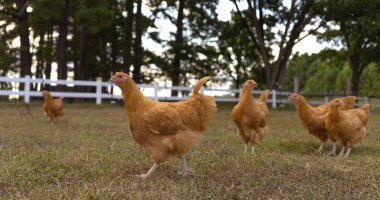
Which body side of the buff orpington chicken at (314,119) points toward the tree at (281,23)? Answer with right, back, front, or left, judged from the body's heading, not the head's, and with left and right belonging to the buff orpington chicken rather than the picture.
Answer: right

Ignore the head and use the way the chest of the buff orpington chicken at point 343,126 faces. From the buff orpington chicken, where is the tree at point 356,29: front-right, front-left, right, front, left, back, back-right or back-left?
back-right

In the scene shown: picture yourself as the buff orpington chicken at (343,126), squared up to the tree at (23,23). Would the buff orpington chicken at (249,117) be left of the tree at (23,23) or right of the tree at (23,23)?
left

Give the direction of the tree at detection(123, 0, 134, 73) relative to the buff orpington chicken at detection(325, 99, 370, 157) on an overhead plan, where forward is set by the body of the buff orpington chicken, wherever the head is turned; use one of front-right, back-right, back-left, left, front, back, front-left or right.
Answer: right

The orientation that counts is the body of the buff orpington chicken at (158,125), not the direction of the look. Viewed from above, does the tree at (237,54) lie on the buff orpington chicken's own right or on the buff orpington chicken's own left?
on the buff orpington chicken's own right

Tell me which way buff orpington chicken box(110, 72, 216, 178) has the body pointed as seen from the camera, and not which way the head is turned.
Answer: to the viewer's left

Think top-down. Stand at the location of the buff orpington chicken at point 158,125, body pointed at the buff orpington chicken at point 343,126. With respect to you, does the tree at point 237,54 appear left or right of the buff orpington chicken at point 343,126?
left

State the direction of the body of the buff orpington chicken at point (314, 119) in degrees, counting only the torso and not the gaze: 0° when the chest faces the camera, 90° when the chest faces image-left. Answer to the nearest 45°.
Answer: approximately 90°

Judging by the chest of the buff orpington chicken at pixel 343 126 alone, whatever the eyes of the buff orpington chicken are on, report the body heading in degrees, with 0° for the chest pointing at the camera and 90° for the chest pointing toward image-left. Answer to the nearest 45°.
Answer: approximately 45°

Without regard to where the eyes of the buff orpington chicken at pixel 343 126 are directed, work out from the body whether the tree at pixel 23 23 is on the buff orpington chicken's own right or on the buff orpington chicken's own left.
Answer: on the buff orpington chicken's own right

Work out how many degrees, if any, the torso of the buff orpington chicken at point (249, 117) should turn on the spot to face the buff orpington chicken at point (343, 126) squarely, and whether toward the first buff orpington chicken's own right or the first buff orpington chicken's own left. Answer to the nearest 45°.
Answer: approximately 135° to the first buff orpington chicken's own left
